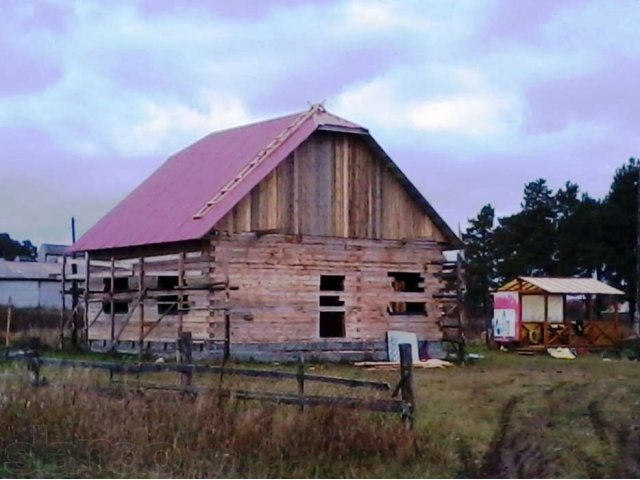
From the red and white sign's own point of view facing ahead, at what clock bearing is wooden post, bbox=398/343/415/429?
The wooden post is roughly at 12 o'clock from the red and white sign.

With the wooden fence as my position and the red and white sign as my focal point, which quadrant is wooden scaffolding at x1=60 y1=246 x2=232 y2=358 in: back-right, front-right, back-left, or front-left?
front-left

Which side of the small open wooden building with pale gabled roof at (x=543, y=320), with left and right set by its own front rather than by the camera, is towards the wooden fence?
front

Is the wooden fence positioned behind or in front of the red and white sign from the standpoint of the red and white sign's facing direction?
in front

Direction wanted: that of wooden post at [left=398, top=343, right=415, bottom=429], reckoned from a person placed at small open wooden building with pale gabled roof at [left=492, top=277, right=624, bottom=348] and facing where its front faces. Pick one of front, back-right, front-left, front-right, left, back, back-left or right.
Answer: front

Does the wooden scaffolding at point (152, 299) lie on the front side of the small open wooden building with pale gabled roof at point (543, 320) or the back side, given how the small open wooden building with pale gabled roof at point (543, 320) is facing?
on the front side

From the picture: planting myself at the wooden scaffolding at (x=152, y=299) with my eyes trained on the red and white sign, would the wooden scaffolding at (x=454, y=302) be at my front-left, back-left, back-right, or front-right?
front-right

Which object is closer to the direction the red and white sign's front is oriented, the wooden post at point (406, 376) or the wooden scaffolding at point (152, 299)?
the wooden post

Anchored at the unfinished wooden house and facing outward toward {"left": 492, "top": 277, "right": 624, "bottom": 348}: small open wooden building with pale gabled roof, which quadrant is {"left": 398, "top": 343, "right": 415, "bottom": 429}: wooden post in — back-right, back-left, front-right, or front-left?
back-right

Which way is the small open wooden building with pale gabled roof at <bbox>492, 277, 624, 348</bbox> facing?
toward the camera
